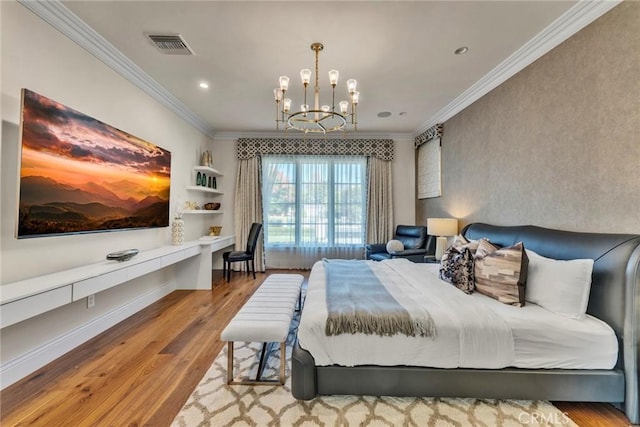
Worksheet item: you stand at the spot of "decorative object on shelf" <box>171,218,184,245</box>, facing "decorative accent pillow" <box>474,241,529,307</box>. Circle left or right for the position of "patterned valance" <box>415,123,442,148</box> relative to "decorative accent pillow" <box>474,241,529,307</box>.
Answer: left

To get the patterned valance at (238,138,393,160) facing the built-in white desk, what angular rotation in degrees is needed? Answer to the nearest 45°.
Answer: approximately 45° to its right

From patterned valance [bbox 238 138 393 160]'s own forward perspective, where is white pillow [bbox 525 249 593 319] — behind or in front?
in front

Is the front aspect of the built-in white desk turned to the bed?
yes

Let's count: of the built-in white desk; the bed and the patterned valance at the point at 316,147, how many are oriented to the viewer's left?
1

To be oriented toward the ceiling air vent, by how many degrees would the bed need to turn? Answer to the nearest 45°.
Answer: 0° — it already faces it

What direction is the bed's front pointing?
to the viewer's left

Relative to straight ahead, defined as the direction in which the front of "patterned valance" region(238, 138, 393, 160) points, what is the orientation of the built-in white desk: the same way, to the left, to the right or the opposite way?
to the left

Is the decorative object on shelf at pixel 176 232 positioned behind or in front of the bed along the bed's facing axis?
in front
